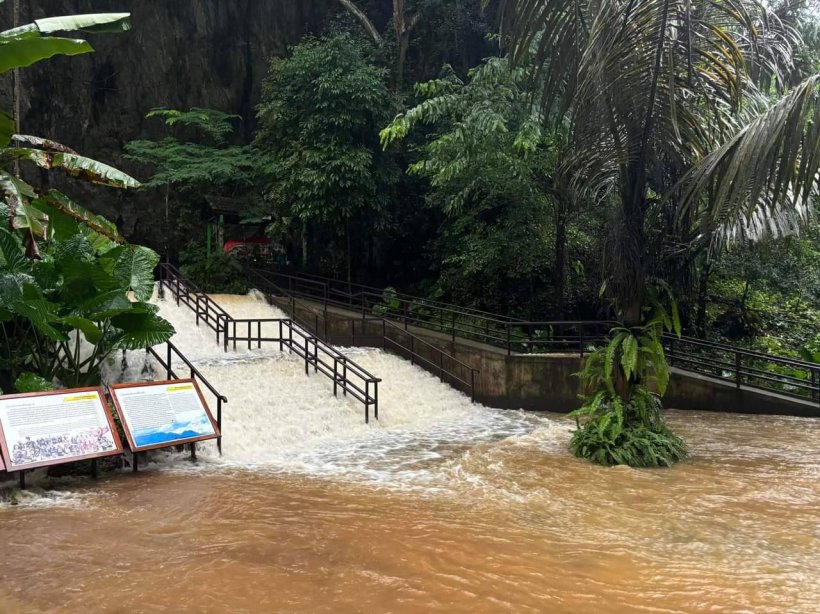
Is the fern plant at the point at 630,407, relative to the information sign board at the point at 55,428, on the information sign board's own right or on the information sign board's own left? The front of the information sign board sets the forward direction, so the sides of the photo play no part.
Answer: on the information sign board's own left

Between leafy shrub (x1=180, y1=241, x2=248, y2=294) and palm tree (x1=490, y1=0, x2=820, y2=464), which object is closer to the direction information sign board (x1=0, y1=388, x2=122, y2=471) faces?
the palm tree

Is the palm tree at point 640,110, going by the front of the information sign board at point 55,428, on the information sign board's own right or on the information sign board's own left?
on the information sign board's own left

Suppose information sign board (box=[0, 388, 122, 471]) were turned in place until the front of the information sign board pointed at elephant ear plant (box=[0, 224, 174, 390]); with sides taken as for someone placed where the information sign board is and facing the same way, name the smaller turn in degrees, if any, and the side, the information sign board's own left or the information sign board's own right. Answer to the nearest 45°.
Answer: approximately 180°

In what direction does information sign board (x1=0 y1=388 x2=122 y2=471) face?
toward the camera

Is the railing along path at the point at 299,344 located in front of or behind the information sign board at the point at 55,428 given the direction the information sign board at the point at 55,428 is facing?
behind

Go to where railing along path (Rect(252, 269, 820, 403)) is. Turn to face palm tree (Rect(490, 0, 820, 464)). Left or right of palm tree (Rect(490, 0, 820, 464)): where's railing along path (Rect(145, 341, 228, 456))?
right
